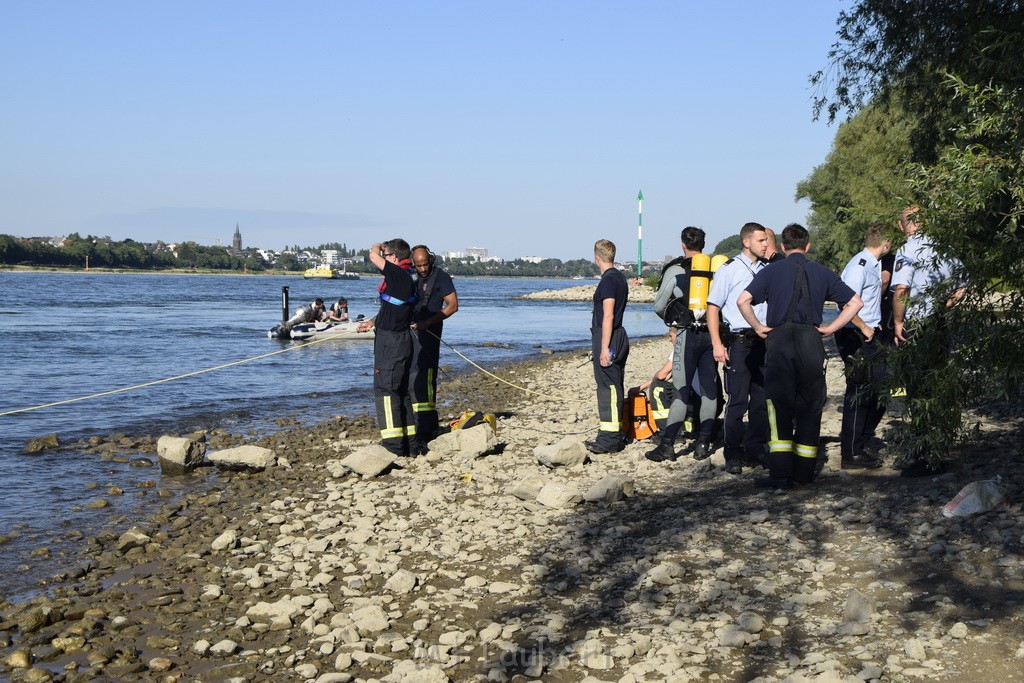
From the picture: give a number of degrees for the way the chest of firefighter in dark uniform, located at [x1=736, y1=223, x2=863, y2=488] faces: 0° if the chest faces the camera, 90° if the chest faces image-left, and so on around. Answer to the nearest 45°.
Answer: approximately 180°

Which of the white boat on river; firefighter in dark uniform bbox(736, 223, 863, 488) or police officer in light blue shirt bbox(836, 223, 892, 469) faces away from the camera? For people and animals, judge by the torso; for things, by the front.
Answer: the firefighter in dark uniform

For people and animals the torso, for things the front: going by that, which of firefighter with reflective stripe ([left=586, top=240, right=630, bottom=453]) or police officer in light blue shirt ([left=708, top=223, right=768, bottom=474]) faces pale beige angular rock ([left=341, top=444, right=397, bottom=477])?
the firefighter with reflective stripe

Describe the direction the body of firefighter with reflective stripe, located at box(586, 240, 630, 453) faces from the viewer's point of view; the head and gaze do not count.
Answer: to the viewer's left

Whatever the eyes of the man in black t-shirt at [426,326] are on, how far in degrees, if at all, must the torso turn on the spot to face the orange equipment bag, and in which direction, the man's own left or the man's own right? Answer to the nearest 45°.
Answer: approximately 135° to the man's own left

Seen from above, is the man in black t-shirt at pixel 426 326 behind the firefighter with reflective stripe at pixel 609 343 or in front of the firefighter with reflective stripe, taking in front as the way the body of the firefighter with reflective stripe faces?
in front

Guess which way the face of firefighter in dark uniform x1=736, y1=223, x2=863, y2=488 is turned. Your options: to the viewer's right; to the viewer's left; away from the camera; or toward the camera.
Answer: away from the camera

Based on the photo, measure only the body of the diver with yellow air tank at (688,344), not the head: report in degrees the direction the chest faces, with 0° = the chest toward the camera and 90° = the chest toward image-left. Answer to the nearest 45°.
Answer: approximately 135°

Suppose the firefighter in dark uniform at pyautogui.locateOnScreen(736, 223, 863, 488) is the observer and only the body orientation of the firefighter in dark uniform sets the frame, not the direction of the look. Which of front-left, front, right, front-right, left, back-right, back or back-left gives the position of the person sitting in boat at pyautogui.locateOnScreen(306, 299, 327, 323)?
front-left

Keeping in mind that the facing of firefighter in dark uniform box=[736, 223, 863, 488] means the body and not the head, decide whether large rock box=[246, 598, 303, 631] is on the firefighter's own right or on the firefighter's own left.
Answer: on the firefighter's own left
